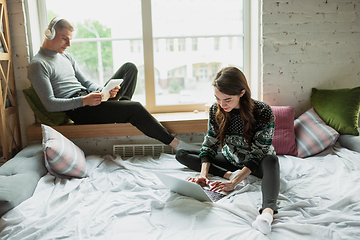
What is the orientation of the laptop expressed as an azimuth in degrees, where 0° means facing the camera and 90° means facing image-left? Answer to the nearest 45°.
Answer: approximately 225°

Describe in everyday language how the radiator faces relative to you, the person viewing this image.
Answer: facing the viewer

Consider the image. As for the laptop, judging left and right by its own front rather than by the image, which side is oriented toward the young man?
left

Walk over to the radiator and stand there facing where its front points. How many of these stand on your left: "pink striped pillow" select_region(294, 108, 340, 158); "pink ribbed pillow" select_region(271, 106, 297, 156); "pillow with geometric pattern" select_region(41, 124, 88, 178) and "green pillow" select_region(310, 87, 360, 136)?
3

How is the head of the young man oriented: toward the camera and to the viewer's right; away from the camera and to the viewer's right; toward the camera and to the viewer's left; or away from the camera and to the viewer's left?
toward the camera and to the viewer's right

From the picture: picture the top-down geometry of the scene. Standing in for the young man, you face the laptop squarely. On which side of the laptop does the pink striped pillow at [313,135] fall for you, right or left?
left

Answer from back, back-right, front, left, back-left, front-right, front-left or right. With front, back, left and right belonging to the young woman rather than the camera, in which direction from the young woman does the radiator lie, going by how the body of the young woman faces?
right

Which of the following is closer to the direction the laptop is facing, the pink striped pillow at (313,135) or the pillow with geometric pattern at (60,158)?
the pink striped pillow

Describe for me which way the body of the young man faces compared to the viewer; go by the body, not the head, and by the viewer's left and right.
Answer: facing the viewer and to the right of the viewer

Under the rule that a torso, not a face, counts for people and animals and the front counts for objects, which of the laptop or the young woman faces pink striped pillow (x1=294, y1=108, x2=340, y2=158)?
the laptop

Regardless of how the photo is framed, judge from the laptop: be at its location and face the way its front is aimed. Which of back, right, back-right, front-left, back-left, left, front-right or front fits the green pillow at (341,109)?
front

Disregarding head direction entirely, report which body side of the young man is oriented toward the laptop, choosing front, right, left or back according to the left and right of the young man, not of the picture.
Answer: front

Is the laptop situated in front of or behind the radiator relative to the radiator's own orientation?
in front

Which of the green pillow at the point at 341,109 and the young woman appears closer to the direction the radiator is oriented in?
the young woman

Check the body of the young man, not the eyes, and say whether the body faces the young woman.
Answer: yes

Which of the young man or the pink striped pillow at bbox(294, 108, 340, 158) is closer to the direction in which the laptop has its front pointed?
the pink striped pillow

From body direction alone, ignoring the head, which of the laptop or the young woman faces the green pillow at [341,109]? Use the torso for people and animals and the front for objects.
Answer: the laptop

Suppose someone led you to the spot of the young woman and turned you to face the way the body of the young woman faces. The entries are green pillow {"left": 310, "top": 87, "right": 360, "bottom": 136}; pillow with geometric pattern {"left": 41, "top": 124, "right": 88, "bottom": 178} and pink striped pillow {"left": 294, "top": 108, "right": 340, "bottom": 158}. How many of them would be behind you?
2

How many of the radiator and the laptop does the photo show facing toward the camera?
1
